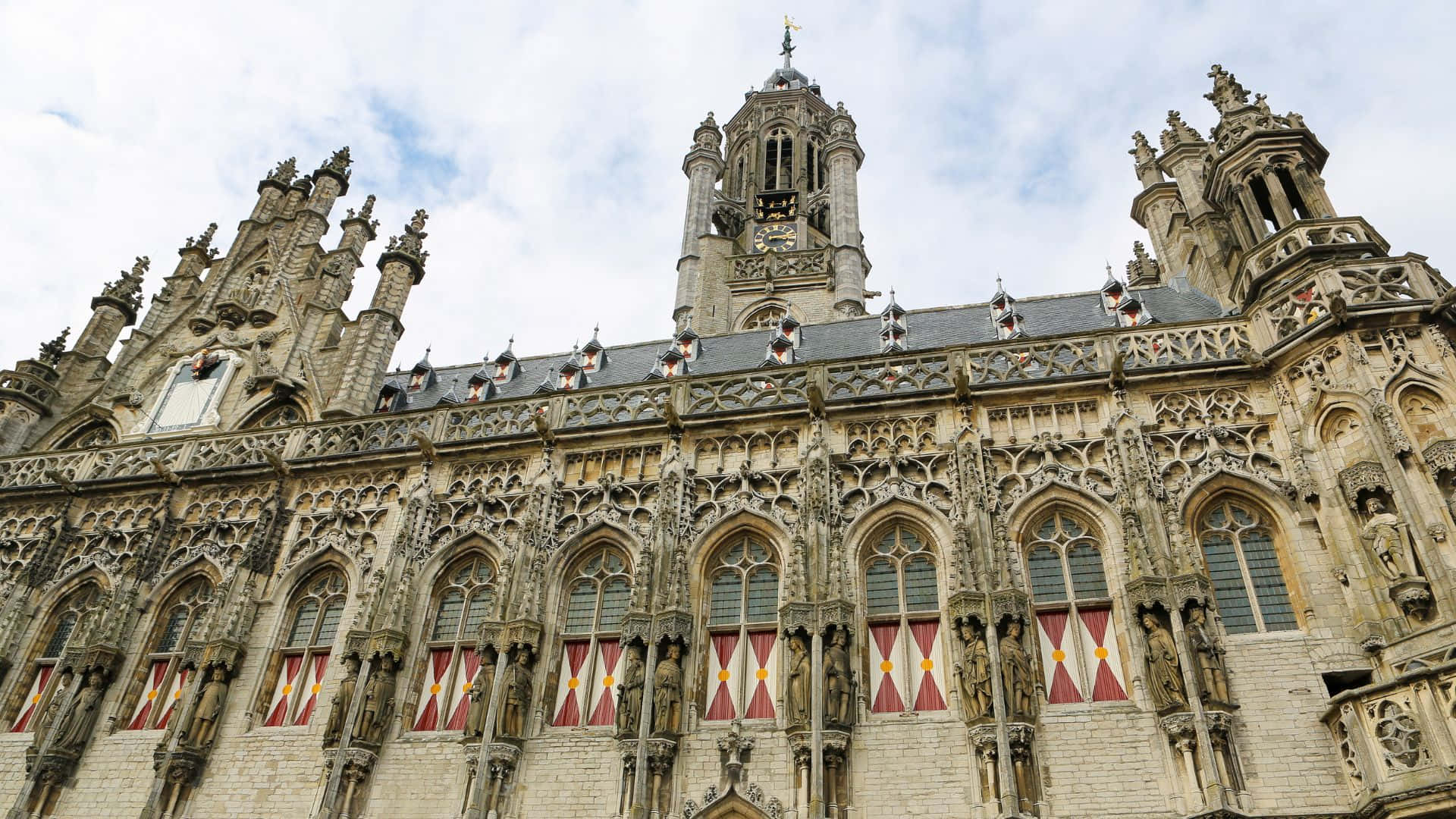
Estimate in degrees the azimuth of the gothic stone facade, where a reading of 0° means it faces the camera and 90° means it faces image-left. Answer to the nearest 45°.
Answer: approximately 0°
